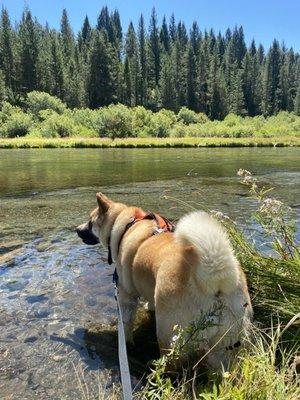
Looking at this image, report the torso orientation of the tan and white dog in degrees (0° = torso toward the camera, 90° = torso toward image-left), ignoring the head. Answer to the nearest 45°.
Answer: approximately 135°

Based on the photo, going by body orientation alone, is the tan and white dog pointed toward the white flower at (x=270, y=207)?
no
